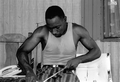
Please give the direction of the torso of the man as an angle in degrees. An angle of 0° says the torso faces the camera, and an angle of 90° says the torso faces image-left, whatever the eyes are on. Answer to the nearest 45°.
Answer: approximately 0°
